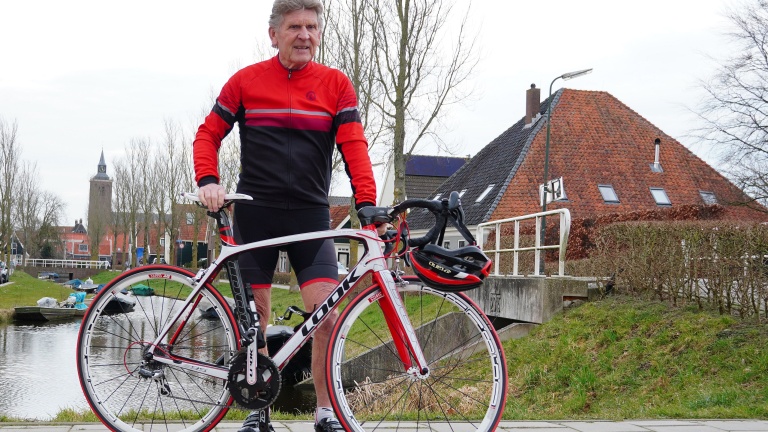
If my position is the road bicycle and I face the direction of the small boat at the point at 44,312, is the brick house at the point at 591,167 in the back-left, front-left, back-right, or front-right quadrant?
front-right

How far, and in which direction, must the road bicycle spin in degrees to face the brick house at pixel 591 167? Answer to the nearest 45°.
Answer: approximately 45° to its left

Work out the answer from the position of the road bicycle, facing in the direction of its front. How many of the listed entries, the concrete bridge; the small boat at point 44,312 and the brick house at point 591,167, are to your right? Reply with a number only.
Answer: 0

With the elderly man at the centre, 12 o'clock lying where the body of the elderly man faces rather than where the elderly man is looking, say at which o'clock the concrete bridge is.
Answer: The concrete bridge is roughly at 7 o'clock from the elderly man.

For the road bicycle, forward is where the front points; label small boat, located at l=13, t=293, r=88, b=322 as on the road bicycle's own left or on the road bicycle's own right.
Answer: on the road bicycle's own left

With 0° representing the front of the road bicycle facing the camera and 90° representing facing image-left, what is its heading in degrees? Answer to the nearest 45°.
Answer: approximately 270°

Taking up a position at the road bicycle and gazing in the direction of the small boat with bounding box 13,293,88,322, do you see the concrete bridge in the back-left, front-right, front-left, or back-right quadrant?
front-right

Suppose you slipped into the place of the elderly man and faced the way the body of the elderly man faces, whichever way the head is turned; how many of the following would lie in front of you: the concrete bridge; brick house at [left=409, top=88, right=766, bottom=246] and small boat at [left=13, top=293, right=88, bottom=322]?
0

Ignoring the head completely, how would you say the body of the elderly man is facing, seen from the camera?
toward the camera
